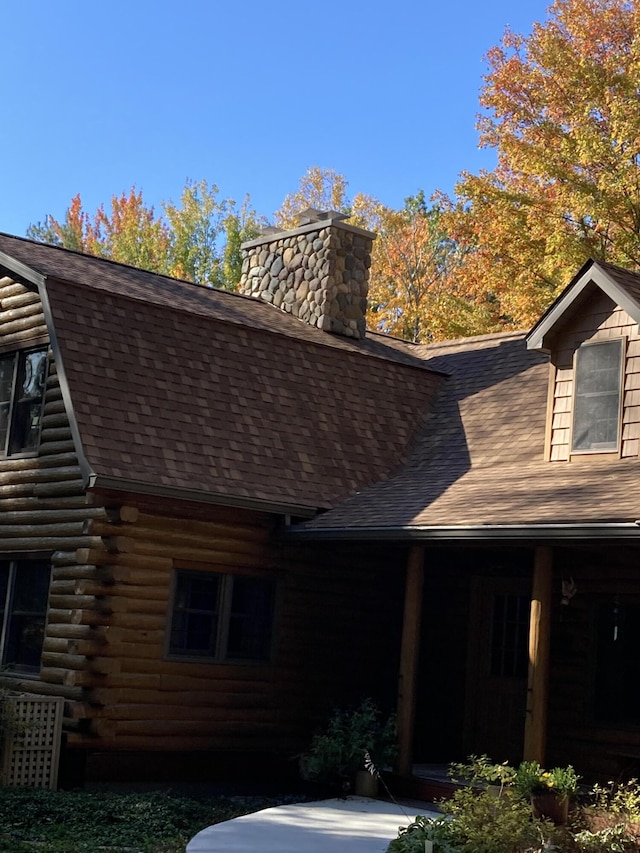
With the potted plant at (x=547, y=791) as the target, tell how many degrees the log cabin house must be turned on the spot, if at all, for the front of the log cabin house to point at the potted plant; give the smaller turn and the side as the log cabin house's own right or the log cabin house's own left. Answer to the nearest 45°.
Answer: approximately 90° to the log cabin house's own left

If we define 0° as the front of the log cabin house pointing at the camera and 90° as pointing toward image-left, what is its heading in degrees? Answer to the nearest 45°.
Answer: approximately 45°

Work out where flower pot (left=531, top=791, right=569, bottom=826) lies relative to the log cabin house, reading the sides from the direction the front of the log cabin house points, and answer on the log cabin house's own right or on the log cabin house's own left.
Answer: on the log cabin house's own left

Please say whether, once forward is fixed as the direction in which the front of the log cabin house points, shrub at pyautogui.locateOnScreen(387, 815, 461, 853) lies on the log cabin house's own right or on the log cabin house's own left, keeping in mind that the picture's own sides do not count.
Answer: on the log cabin house's own left

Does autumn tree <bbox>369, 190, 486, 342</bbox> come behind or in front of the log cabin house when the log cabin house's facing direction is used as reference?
behind

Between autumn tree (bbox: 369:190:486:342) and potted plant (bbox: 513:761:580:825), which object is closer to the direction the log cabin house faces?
the potted plant

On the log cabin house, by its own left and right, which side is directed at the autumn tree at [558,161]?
back
